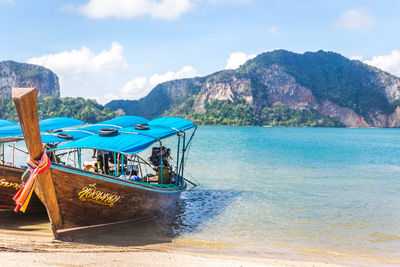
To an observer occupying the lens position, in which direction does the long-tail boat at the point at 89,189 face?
facing the viewer and to the left of the viewer
